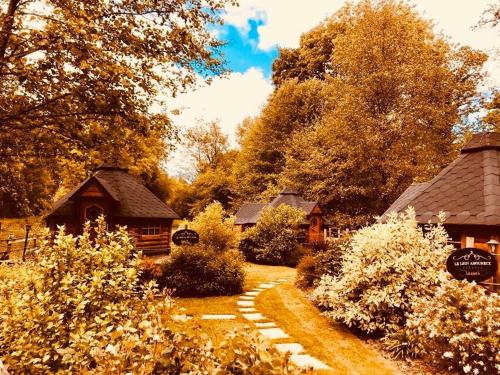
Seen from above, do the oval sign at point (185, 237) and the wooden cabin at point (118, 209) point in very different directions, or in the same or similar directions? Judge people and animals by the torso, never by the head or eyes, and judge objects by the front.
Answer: same or similar directions

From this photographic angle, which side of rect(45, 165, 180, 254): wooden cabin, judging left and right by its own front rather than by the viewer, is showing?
front

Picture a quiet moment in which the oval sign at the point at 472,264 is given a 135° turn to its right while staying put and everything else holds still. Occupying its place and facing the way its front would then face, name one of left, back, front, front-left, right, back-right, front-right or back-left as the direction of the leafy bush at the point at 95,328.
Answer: left

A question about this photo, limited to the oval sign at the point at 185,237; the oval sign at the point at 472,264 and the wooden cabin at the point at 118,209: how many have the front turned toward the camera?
3

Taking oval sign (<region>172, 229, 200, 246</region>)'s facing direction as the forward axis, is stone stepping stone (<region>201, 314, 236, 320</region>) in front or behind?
in front

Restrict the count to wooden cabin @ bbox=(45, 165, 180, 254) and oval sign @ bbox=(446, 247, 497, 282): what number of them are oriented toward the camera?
2

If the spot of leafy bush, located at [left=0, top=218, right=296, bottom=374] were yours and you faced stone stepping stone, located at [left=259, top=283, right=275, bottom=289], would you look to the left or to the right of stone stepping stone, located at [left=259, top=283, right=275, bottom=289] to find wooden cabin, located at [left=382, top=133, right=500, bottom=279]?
right

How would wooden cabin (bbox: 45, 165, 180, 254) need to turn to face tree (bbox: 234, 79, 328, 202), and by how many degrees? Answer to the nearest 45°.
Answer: approximately 135° to its left

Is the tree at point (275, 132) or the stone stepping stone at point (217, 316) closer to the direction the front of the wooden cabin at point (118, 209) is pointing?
the stone stepping stone

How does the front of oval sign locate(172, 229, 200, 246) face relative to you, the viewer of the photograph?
facing the viewer

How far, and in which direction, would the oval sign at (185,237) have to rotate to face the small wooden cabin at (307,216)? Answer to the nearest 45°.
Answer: approximately 135° to its left

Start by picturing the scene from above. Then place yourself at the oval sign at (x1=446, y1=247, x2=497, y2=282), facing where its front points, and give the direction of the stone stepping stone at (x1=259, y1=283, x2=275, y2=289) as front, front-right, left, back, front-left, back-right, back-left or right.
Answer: back-right

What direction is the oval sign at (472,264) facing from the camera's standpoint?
toward the camera
